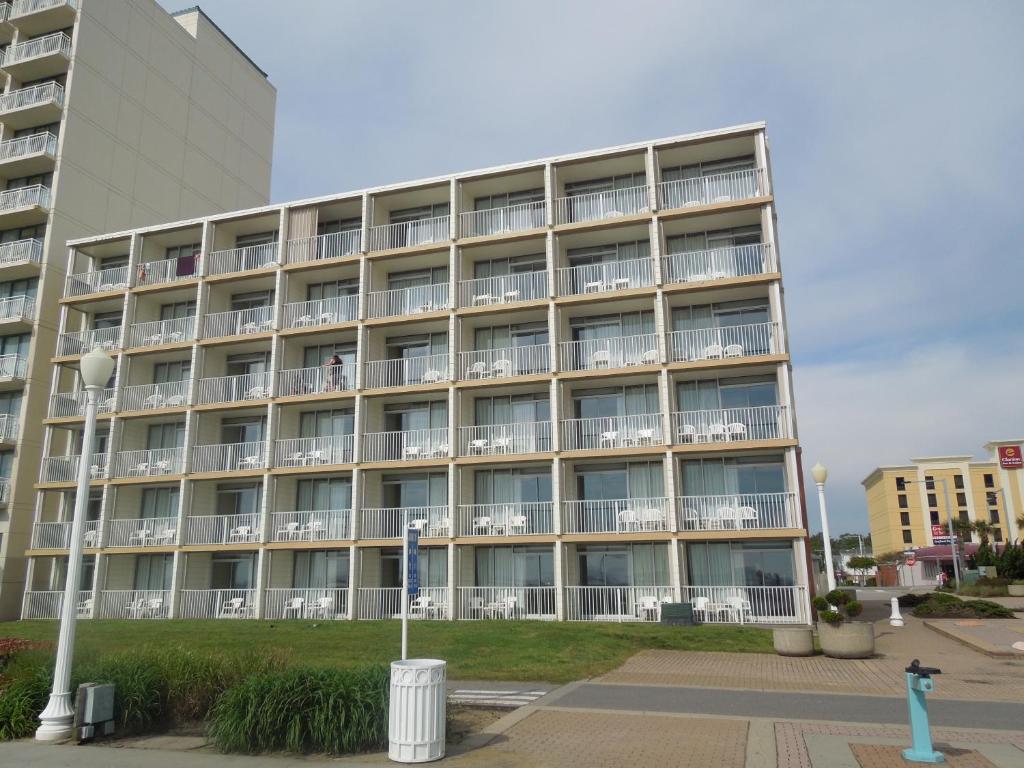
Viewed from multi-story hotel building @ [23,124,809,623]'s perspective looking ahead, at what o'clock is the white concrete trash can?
The white concrete trash can is roughly at 12 o'clock from the multi-story hotel building.

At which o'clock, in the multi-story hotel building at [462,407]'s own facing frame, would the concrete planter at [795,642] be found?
The concrete planter is roughly at 11 o'clock from the multi-story hotel building.

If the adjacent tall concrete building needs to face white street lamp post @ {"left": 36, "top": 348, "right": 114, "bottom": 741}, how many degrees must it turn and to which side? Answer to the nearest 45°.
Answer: approximately 45° to its left

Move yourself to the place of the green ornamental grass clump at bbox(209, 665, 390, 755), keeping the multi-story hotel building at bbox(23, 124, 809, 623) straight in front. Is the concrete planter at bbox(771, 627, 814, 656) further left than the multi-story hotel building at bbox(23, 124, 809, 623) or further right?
right

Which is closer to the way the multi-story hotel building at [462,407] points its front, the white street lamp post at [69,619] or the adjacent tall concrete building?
the white street lamp post

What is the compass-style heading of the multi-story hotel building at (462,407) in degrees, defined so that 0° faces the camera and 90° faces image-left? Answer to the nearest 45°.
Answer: approximately 0°

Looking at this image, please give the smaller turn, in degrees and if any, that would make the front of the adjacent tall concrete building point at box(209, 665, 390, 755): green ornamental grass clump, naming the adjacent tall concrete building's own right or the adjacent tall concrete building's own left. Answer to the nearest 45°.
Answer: approximately 45° to the adjacent tall concrete building's own left

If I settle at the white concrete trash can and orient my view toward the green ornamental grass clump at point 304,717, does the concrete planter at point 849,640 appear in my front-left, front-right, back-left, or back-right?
back-right
